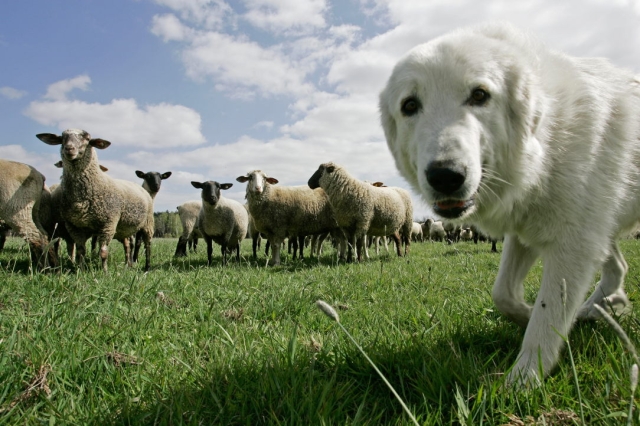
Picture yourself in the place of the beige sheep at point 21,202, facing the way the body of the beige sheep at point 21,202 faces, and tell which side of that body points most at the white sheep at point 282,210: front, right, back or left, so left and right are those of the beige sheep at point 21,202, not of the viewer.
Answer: back

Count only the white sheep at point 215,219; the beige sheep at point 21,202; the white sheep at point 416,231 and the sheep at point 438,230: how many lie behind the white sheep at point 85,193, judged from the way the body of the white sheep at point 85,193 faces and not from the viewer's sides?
3

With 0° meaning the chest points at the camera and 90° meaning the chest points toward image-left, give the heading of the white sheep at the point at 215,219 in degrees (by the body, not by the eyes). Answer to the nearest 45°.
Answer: approximately 45°

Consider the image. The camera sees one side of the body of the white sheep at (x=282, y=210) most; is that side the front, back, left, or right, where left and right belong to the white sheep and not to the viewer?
left

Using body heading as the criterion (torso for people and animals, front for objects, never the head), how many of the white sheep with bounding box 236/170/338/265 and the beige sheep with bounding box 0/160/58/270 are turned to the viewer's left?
2

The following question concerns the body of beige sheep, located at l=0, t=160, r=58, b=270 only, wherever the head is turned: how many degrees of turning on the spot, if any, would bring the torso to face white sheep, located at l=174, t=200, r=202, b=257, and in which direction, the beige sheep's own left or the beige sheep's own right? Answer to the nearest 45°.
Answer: approximately 135° to the beige sheep's own right

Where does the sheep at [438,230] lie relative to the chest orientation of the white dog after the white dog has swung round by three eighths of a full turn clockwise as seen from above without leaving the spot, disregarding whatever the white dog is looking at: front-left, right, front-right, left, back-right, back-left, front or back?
front

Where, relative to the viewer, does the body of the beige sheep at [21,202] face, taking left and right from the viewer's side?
facing to the left of the viewer
